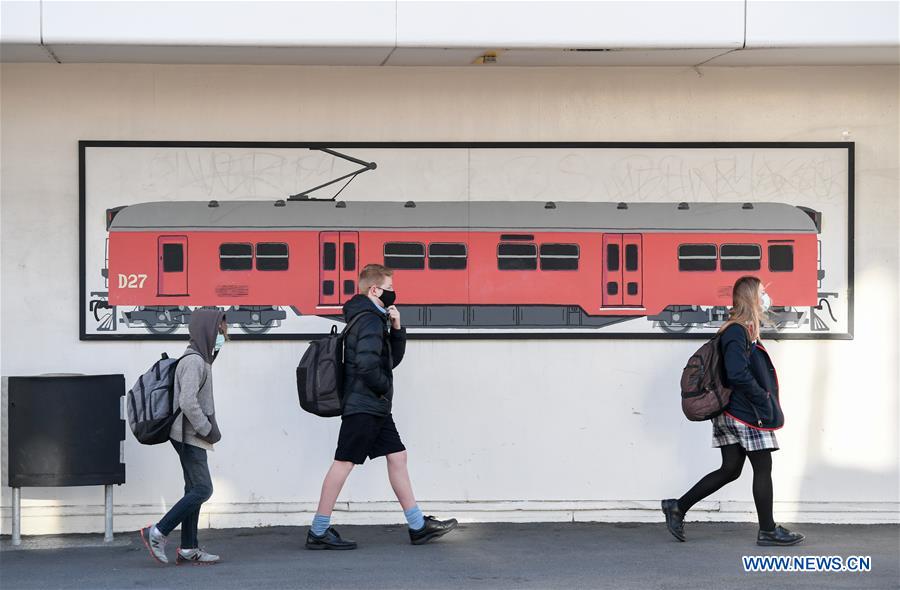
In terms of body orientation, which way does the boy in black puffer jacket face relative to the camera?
to the viewer's right

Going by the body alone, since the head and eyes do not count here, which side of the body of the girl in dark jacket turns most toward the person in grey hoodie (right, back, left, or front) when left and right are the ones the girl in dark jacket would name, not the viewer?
back

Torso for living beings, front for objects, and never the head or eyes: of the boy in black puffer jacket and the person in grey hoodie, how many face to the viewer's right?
2

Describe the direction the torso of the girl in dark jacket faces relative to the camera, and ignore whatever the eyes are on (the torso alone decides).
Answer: to the viewer's right

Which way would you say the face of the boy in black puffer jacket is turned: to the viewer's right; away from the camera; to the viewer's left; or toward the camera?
to the viewer's right

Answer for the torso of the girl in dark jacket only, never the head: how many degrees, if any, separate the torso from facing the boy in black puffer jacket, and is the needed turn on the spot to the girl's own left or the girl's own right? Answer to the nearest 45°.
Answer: approximately 180°

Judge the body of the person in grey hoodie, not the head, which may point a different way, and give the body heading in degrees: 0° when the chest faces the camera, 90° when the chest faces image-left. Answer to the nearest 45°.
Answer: approximately 270°

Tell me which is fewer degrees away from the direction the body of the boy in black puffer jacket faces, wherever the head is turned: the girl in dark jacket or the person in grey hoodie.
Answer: the girl in dark jacket

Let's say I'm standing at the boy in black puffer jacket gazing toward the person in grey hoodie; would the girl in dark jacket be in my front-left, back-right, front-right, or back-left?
back-left

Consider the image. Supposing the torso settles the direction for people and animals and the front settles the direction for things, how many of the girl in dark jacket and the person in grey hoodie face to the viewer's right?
2
